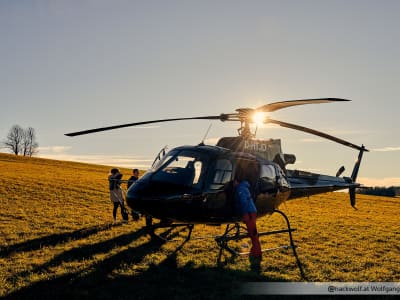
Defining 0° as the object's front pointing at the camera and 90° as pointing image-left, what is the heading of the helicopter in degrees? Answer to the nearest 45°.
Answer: approximately 45°
